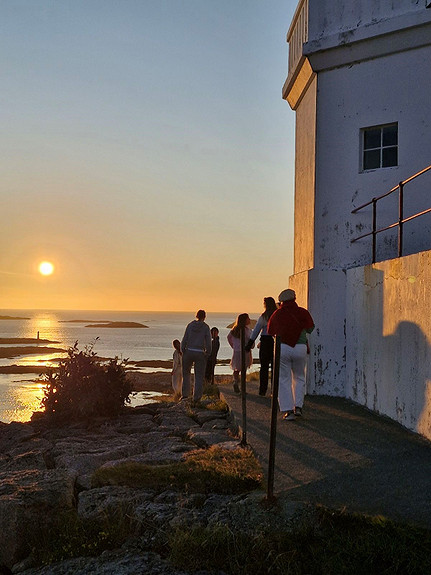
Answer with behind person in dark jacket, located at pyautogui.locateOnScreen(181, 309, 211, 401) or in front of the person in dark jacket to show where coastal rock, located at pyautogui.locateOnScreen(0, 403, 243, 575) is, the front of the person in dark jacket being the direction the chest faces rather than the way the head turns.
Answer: behind

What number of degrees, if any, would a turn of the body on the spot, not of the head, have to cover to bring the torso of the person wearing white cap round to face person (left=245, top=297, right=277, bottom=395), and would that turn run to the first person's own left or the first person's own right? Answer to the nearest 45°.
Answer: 0° — they already face them

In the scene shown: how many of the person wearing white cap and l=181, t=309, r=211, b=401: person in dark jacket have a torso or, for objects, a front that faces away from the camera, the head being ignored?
2

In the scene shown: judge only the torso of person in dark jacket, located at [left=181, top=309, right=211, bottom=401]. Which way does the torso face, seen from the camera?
away from the camera

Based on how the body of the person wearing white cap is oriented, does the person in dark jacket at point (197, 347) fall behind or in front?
in front

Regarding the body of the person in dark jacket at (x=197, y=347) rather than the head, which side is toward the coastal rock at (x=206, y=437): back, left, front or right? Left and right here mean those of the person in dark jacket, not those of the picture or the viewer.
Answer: back

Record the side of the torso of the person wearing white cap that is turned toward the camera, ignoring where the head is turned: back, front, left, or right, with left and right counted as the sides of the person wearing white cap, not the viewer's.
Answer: back

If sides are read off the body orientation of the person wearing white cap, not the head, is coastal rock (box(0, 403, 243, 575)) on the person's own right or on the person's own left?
on the person's own left
